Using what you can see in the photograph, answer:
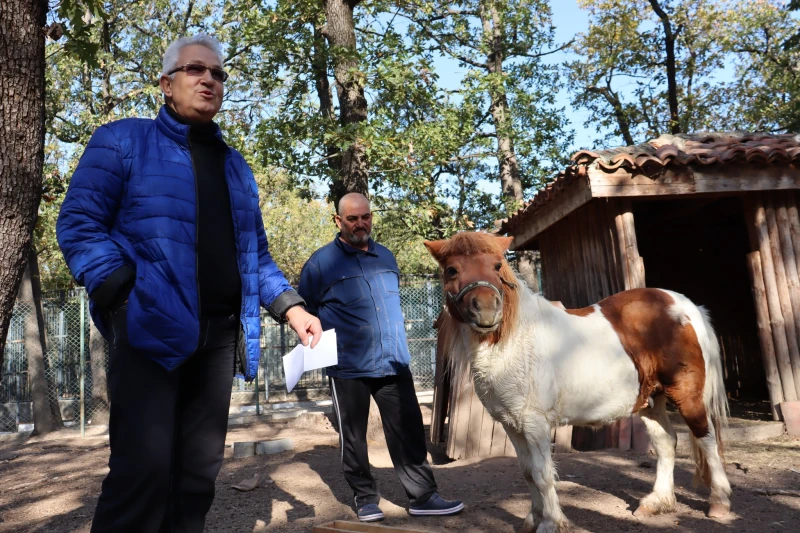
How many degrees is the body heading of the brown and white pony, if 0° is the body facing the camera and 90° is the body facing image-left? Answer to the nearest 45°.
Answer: approximately 45°

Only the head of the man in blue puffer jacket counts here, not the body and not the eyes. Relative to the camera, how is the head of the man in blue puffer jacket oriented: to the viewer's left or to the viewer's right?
to the viewer's right

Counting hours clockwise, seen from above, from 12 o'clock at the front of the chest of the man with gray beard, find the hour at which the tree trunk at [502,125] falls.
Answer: The tree trunk is roughly at 8 o'clock from the man with gray beard.

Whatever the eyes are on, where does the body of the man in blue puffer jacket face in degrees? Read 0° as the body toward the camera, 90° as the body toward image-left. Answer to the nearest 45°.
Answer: approximately 315°

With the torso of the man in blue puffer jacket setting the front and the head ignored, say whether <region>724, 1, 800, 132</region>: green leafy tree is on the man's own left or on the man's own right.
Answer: on the man's own left

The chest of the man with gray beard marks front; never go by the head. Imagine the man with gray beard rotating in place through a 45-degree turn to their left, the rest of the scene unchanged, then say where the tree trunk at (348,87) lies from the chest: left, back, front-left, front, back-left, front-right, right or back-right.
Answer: left

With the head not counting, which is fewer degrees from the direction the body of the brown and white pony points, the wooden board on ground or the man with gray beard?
the wooden board on ground

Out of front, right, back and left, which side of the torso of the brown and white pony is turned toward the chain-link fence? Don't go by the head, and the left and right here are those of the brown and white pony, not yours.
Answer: right

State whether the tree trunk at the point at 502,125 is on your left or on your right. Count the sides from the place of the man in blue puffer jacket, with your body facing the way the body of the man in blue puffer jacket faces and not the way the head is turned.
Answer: on your left

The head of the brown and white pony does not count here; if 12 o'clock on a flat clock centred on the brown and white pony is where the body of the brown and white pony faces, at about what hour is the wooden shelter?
The wooden shelter is roughly at 5 o'clock from the brown and white pony.

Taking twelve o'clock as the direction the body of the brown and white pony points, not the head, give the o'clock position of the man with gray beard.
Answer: The man with gray beard is roughly at 2 o'clock from the brown and white pony.

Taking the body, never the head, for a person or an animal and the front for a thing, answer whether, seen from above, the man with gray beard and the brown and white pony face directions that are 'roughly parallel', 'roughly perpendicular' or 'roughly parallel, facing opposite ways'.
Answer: roughly perpendicular
